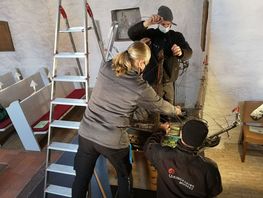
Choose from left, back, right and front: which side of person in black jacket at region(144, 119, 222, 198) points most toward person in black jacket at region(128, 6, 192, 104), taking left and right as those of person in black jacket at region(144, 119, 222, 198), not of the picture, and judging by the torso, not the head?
front

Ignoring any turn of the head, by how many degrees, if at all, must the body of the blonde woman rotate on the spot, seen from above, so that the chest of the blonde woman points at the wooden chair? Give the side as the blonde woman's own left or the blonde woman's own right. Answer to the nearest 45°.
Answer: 0° — they already face it

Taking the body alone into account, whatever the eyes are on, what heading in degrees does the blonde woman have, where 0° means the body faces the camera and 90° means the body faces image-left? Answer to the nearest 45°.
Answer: approximately 225°

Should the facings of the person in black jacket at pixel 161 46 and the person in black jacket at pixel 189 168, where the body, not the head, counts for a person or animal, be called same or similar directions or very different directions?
very different directions

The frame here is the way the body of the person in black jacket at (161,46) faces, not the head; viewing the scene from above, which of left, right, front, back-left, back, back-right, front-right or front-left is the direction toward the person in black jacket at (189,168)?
front

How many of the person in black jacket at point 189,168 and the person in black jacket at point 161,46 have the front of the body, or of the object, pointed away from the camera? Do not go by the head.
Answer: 1

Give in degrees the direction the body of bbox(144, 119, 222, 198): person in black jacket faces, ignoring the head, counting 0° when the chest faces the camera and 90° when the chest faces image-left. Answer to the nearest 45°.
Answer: approximately 180°

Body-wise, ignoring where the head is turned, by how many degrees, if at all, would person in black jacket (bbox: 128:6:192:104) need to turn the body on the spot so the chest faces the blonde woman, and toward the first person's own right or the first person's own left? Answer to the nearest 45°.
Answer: approximately 45° to the first person's own right

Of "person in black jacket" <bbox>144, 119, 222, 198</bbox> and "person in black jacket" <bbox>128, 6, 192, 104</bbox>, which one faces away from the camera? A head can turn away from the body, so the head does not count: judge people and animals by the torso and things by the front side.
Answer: "person in black jacket" <bbox>144, 119, 222, 198</bbox>

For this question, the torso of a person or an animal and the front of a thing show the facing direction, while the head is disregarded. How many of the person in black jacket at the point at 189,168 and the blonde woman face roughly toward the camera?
0

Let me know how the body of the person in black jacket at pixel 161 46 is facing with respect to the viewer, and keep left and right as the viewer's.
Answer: facing the viewer

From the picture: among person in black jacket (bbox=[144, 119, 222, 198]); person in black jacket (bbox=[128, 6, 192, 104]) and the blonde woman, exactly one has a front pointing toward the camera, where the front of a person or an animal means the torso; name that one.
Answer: person in black jacket (bbox=[128, 6, 192, 104])

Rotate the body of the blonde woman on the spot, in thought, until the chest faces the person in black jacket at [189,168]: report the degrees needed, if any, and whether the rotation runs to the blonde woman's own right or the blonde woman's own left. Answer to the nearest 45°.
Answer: approximately 90° to the blonde woman's own right

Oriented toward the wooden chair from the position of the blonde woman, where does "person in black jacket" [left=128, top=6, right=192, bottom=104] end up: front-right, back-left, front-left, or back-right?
front-left

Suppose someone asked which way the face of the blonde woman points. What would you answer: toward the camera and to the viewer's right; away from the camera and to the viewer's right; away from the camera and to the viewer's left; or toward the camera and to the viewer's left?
away from the camera and to the viewer's right

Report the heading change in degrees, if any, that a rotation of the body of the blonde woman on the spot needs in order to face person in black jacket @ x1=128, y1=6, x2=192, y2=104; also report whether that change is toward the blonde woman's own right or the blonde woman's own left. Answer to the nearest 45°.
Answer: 0° — they already face them

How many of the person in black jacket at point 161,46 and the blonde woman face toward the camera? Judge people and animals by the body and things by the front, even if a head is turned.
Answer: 1
